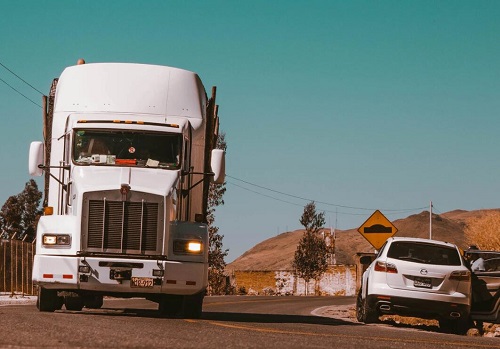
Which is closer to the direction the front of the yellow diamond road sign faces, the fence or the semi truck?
the semi truck

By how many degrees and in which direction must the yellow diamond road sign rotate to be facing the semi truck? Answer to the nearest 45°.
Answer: approximately 45° to its right

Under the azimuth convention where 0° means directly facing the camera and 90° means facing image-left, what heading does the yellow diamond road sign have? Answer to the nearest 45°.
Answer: approximately 0°

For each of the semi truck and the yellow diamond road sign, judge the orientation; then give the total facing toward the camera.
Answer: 2

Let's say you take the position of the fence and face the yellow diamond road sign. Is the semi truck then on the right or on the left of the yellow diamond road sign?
right

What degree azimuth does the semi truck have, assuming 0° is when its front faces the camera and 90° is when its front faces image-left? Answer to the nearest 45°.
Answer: approximately 0°

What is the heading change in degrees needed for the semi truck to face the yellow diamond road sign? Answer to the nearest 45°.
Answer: approximately 135° to its left

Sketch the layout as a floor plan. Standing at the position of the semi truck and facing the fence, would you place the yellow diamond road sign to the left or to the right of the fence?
right

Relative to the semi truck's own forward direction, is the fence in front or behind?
behind
